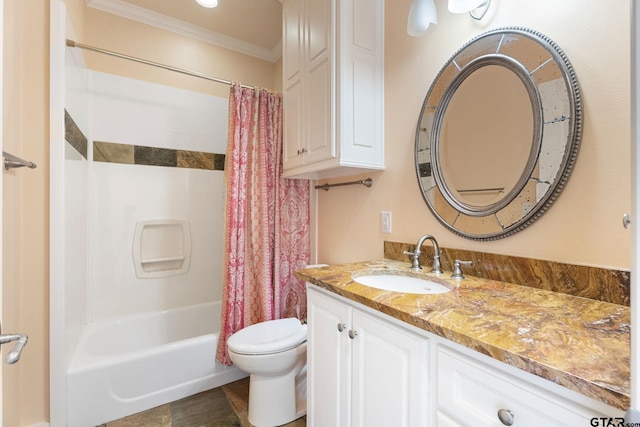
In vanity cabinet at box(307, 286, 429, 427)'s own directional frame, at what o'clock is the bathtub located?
The bathtub is roughly at 2 o'clock from the vanity cabinet.

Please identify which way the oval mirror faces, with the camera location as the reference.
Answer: facing the viewer and to the left of the viewer

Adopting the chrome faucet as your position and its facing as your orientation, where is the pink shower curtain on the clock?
The pink shower curtain is roughly at 2 o'clock from the chrome faucet.

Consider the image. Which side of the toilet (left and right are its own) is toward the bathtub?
right

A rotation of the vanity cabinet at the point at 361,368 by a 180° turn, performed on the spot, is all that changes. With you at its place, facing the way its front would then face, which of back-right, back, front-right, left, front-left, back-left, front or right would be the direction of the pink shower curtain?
left

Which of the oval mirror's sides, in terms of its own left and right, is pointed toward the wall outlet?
right

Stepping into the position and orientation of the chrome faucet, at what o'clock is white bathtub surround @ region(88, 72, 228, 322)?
The white bathtub surround is roughly at 2 o'clock from the chrome faucet.

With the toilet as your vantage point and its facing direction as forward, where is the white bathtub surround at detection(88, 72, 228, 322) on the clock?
The white bathtub surround is roughly at 3 o'clock from the toilet.
